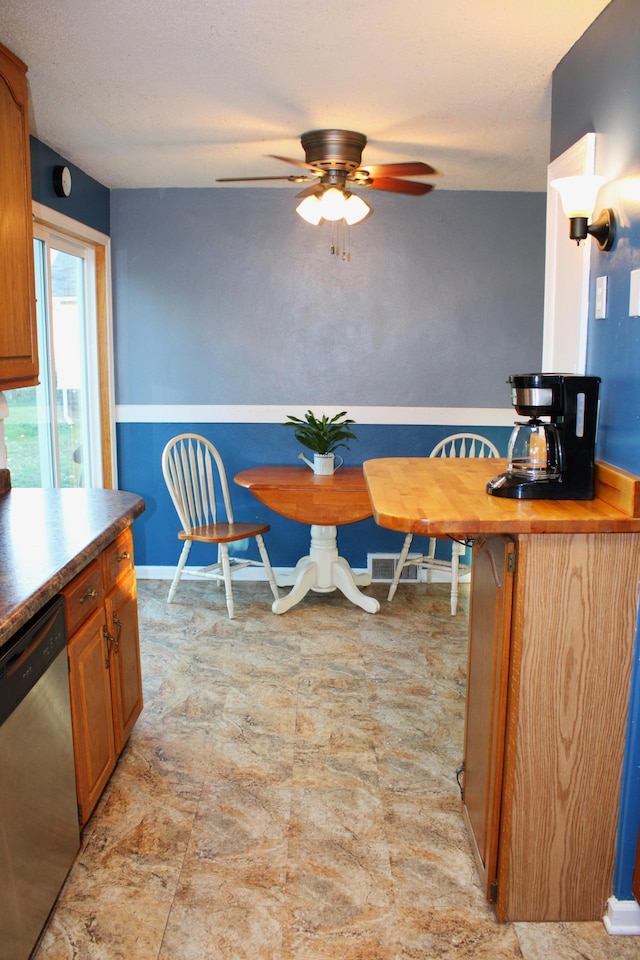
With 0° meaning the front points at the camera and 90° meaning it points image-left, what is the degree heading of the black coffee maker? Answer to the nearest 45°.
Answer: approximately 90°

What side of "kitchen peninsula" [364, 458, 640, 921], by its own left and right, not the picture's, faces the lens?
left

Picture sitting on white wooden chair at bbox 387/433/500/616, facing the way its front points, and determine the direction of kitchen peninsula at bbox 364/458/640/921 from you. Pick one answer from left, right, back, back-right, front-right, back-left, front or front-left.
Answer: front-left

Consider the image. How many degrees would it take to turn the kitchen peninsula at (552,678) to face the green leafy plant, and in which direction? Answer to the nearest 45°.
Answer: approximately 45° to its right

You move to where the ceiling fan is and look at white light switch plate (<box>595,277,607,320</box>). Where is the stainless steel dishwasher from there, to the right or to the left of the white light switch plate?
right

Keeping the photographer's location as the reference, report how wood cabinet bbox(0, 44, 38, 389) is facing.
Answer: facing to the right of the viewer

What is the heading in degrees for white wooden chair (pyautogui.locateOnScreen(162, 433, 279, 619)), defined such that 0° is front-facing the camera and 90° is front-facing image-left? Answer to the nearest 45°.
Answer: approximately 315°

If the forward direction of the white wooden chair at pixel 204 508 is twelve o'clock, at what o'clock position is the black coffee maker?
The black coffee maker is roughly at 1 o'clock from the white wooden chair.

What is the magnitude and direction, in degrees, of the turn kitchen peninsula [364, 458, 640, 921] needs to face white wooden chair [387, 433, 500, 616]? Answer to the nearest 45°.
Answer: approximately 90° to its right

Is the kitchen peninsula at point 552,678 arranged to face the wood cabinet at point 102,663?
yes

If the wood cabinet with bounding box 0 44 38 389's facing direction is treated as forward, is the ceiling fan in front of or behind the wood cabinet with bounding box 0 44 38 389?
in front

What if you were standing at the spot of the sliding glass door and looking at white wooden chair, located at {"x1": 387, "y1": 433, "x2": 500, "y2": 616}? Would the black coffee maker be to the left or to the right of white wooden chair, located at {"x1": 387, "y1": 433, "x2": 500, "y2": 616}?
right
